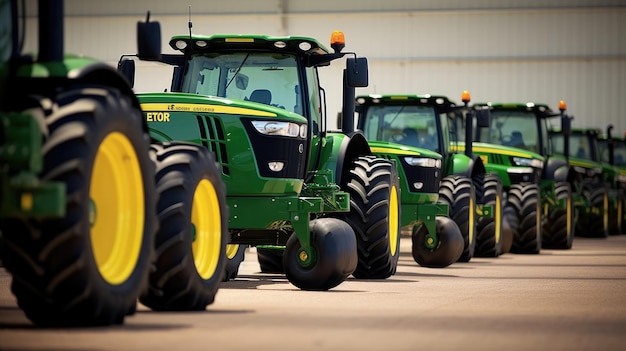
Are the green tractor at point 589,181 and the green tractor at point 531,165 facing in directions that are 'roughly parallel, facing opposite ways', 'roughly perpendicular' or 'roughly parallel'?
roughly parallel

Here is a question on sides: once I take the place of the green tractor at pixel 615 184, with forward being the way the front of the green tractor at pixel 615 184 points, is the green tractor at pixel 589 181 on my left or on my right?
on my right

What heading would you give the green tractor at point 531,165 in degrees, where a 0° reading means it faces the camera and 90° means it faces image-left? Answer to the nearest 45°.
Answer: approximately 315°

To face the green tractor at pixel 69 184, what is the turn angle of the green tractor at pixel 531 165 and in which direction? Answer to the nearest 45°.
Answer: approximately 45° to its right

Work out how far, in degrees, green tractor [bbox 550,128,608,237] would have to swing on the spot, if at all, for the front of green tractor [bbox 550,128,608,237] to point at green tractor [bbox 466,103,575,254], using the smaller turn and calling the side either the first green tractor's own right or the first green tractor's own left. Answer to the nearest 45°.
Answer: approximately 45° to the first green tractor's own right

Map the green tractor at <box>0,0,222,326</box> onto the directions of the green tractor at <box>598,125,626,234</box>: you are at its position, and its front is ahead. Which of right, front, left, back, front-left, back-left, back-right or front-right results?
front-right

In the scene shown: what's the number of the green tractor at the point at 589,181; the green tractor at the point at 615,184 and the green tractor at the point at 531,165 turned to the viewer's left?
0

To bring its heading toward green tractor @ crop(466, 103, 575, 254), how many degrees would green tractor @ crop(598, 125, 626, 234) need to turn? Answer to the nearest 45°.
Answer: approximately 45° to its right

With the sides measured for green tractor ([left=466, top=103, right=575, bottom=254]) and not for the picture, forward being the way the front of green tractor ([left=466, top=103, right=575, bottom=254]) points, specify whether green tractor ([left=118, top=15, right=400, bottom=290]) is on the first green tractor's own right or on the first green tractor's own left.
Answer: on the first green tractor's own right

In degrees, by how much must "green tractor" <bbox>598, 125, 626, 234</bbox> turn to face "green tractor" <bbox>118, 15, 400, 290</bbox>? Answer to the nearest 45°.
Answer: approximately 45° to its right

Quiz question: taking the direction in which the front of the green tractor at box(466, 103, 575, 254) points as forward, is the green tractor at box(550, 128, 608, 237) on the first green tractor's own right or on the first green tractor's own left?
on the first green tractor's own left

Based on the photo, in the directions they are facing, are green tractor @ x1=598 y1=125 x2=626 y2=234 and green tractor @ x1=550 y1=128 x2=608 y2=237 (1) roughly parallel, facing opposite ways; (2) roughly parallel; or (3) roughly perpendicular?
roughly parallel

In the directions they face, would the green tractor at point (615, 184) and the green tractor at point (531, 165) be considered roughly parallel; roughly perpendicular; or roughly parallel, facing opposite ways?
roughly parallel

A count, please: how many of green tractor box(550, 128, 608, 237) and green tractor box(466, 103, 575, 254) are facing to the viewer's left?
0

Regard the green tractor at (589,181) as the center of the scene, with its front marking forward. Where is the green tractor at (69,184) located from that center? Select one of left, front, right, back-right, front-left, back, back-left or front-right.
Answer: front-right

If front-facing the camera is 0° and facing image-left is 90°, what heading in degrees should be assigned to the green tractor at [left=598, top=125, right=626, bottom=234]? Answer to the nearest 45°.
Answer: approximately 315°
